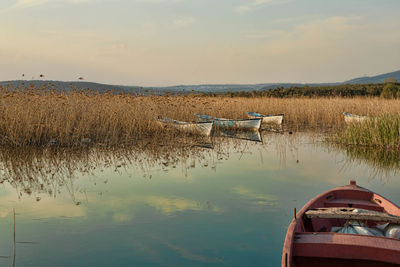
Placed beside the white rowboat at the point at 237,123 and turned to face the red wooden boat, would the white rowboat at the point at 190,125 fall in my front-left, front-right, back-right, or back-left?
front-right

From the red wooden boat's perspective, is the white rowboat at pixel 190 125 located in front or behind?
in front

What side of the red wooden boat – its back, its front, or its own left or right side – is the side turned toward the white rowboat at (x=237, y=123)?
front

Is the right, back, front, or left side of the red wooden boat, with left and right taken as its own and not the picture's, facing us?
back

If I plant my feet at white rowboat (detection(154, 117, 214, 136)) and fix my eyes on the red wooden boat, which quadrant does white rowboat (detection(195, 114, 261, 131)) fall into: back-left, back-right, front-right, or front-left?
back-left
